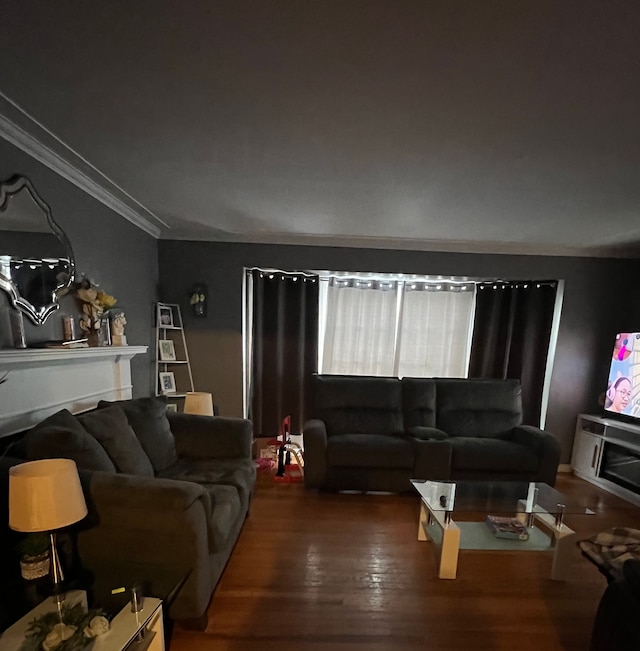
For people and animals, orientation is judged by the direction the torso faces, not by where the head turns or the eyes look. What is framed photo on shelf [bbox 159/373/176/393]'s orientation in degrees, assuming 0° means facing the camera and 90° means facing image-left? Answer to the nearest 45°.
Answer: approximately 0°

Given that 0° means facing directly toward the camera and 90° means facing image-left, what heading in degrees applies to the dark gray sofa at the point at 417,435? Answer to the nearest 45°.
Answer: approximately 0°

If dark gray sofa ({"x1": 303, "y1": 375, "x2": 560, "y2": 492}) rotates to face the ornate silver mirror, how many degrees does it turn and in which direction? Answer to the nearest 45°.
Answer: approximately 45° to its right

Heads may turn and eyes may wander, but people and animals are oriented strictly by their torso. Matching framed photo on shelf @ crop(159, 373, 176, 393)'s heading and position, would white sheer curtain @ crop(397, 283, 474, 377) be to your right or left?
on your left

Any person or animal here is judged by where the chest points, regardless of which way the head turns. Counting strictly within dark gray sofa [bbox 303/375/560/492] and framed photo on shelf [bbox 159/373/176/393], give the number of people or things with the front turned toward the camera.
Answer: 2
